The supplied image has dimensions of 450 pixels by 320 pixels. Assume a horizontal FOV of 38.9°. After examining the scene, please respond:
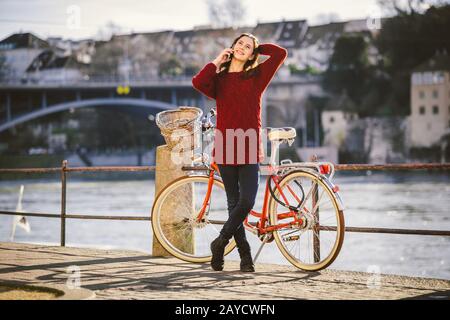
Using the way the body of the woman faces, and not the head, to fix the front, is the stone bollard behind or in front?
behind

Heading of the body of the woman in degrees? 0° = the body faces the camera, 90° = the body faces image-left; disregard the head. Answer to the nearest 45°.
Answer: approximately 0°

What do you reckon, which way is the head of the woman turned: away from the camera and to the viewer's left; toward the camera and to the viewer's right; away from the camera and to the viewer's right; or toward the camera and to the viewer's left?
toward the camera and to the viewer's right
